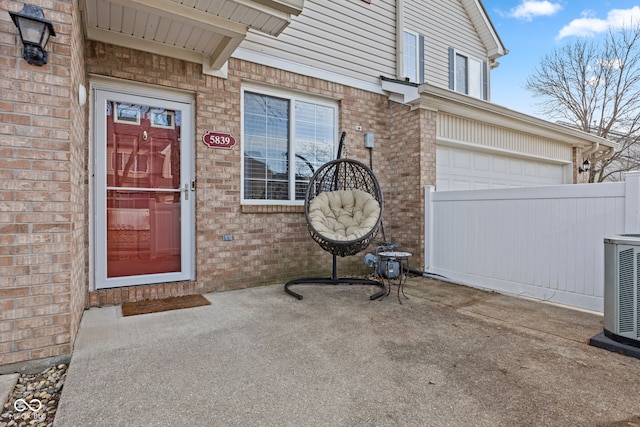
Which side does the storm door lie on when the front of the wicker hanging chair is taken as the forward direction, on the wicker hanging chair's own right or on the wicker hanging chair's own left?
on the wicker hanging chair's own right

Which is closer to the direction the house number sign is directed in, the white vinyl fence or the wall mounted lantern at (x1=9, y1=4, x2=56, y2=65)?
the wall mounted lantern

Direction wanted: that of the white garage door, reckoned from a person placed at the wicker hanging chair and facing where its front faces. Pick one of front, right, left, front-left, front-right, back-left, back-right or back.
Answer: back-left

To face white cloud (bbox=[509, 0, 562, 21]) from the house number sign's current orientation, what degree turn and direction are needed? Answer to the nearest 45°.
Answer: approximately 135° to its left

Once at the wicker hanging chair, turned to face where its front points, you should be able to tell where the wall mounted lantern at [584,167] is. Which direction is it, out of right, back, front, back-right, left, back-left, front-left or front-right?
back-left

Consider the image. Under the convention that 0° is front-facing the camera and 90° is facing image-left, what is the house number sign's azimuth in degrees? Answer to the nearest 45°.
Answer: approximately 0°

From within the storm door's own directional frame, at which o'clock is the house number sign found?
The house number sign is roughly at 9 o'clock from the storm door.

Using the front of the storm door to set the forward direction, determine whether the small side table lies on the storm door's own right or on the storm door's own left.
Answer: on the storm door's own left

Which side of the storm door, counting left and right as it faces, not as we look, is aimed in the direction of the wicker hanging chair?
left

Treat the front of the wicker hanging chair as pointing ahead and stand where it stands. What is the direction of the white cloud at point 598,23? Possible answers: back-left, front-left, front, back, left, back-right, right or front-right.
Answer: back-left

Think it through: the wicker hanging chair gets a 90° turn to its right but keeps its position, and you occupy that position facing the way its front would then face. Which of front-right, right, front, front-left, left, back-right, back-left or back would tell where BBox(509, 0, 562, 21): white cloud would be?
back-right

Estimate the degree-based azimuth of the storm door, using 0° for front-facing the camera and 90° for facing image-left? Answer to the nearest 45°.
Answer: approximately 0°
